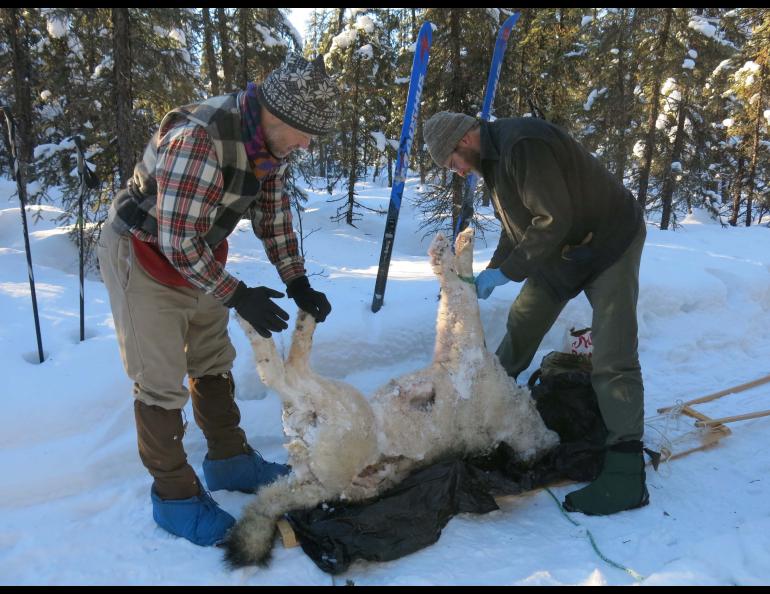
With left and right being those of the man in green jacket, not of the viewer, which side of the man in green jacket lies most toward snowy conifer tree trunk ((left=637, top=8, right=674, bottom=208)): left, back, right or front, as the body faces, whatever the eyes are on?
right

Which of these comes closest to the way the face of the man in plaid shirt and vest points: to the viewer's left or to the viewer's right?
to the viewer's right

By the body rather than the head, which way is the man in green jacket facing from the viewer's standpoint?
to the viewer's left

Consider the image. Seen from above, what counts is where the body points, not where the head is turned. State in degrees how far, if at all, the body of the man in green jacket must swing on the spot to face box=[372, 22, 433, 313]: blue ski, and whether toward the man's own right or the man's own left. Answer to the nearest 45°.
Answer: approximately 45° to the man's own right

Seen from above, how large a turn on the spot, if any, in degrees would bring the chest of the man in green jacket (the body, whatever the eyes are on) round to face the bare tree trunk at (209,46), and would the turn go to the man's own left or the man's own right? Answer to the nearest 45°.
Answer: approximately 45° to the man's own right

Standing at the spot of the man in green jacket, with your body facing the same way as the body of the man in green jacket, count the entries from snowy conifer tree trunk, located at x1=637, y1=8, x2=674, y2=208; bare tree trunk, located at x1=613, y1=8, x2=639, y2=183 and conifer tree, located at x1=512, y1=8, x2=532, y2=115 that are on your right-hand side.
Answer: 3

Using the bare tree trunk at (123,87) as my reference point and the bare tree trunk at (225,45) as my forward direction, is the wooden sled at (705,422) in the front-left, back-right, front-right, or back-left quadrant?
back-right

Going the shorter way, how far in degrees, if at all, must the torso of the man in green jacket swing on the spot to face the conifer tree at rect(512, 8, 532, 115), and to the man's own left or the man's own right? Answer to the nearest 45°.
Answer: approximately 90° to the man's own right
